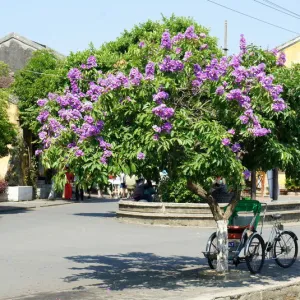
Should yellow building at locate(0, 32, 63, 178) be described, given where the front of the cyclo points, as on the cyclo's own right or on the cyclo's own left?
on the cyclo's own right

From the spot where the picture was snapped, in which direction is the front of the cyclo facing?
facing the viewer and to the left of the viewer

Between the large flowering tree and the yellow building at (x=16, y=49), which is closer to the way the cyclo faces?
the large flowering tree

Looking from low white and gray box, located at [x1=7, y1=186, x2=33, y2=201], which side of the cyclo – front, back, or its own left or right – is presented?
right

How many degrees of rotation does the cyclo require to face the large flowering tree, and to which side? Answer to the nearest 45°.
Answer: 0° — it already faces it

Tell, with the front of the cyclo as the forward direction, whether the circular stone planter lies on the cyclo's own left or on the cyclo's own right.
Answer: on the cyclo's own right

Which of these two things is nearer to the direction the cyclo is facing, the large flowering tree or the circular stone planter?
the large flowering tree

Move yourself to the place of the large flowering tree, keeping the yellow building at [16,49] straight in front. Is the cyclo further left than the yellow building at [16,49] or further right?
right
